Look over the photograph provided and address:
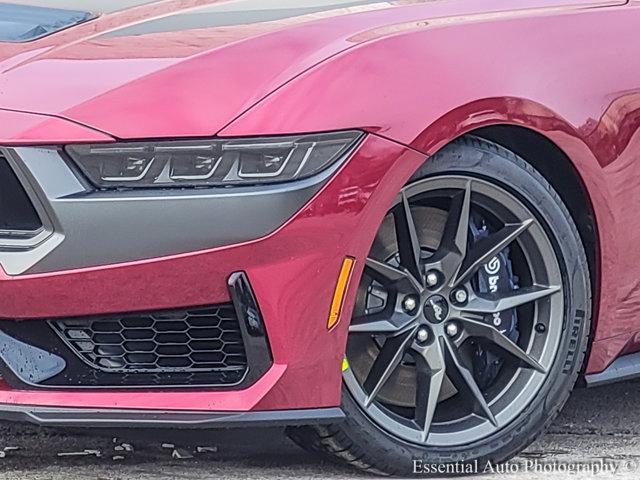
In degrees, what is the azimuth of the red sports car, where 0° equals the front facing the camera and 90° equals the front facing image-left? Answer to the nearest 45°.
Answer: approximately 45°
